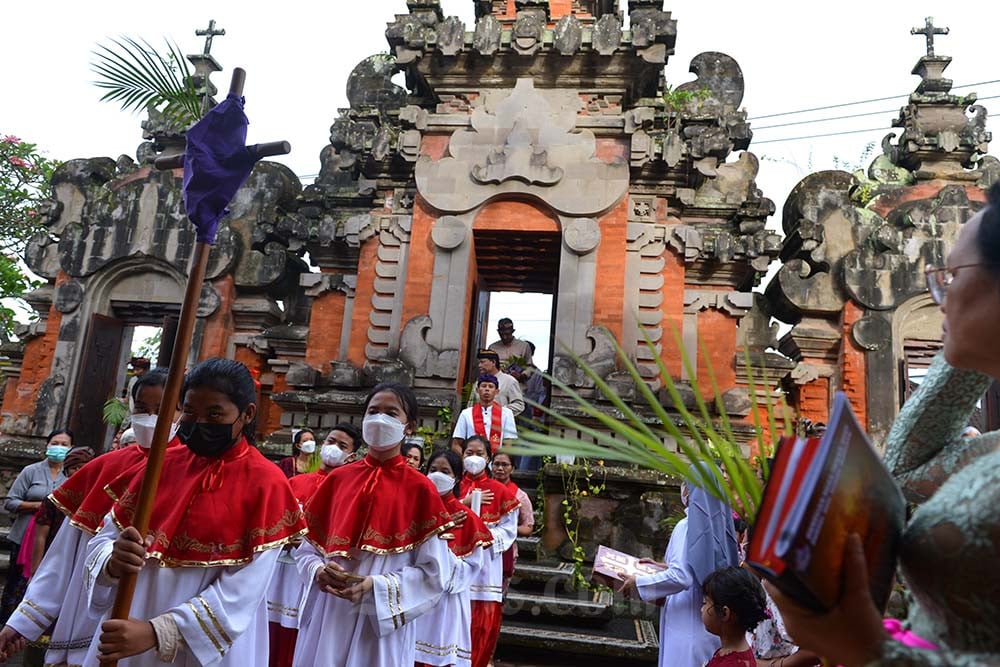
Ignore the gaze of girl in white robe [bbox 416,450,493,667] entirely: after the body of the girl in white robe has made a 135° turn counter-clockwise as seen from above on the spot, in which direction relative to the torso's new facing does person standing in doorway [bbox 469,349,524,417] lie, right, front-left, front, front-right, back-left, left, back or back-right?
left

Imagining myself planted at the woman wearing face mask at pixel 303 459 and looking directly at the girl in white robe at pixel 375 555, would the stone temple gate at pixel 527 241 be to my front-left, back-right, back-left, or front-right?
back-left

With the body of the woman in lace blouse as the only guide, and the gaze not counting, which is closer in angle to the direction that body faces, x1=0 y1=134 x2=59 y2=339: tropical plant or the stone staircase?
the tropical plant

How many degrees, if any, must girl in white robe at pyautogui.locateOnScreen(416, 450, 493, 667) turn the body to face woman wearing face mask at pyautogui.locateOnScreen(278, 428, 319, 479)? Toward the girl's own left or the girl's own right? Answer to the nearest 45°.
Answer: approximately 90° to the girl's own right

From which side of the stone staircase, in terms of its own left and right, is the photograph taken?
front

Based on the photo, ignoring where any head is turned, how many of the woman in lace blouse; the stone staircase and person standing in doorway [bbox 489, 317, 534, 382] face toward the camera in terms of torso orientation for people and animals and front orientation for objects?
2

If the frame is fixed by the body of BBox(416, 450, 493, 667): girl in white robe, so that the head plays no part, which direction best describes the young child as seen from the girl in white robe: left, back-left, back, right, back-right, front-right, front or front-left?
left

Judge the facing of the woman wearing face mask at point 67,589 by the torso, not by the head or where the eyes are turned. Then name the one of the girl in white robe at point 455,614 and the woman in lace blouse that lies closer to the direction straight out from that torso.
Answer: the woman in lace blouse

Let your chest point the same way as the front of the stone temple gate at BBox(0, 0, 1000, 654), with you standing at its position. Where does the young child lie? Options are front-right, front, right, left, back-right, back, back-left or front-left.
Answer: front

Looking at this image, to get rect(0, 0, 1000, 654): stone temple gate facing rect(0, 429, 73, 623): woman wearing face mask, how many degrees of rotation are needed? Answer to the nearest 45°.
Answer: approximately 45° to its right

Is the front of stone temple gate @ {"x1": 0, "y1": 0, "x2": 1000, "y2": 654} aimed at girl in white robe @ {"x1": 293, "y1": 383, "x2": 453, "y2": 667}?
yes

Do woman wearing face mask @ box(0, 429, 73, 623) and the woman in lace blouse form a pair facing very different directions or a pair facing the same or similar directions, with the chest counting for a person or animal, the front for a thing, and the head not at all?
very different directions

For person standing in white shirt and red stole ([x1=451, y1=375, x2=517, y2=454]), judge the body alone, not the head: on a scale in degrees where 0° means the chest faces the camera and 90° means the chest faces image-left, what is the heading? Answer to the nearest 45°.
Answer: approximately 0°

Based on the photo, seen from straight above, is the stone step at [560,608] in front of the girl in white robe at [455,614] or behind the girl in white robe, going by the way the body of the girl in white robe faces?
behind

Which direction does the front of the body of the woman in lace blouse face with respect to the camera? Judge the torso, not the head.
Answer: to the viewer's left
